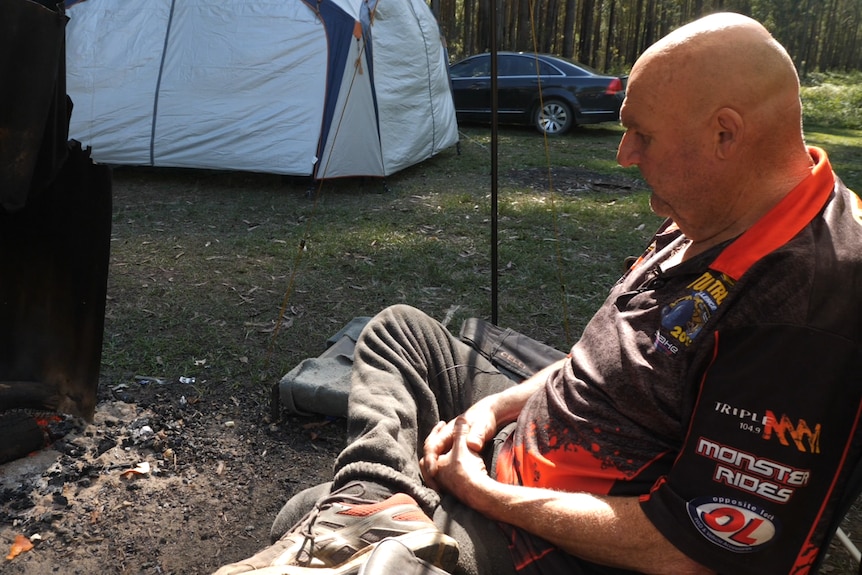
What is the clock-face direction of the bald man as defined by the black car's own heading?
The bald man is roughly at 9 o'clock from the black car.

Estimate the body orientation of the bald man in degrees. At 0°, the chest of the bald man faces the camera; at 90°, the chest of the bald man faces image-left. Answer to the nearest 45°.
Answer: approximately 90°

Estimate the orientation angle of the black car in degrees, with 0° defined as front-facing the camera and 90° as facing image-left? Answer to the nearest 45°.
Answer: approximately 90°

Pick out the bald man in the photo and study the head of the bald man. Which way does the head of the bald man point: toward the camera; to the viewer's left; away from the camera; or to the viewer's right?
to the viewer's left

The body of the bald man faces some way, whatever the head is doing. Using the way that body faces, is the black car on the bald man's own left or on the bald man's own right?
on the bald man's own right

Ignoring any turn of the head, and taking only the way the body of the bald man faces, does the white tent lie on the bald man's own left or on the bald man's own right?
on the bald man's own right
